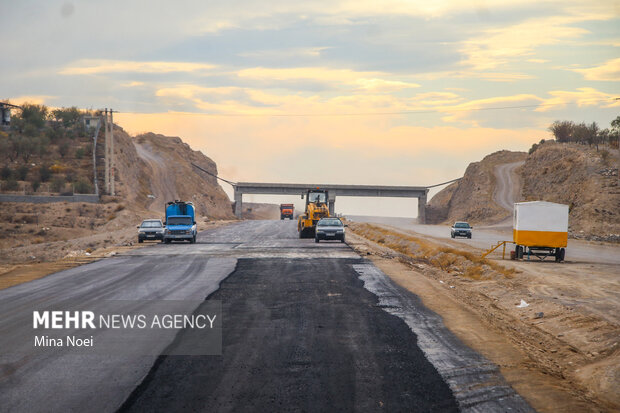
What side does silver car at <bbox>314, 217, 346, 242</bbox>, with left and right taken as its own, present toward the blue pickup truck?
right

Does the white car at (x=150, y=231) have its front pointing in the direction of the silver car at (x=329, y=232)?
no

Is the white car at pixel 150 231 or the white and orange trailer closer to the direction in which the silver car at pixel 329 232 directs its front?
the white and orange trailer

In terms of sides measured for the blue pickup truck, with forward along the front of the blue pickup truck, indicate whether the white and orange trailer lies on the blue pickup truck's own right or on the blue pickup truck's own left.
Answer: on the blue pickup truck's own left

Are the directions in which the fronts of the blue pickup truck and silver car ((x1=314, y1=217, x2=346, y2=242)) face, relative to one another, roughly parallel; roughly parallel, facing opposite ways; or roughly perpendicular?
roughly parallel

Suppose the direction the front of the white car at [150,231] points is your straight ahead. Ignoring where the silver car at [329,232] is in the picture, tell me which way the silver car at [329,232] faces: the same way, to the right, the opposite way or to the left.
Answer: the same way

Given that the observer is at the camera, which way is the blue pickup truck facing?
facing the viewer

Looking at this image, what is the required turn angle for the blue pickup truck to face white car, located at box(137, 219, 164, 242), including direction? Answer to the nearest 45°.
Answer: approximately 135° to its right

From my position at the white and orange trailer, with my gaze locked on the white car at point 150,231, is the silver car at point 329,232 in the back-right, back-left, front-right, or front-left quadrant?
front-right

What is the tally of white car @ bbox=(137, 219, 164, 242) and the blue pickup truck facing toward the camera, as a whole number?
2

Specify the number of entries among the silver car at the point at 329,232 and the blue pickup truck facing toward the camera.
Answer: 2

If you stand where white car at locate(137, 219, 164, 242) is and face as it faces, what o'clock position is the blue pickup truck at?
The blue pickup truck is roughly at 10 o'clock from the white car.

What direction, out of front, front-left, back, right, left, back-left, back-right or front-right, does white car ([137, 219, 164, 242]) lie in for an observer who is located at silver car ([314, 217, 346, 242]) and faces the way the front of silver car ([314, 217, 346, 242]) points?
right

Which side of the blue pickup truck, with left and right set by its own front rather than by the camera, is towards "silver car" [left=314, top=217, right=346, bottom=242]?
left

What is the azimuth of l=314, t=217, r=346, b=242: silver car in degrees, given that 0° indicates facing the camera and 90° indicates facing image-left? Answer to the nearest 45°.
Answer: approximately 0°

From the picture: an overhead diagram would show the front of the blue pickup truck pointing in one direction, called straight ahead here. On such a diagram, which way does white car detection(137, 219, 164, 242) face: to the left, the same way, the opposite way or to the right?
the same way
